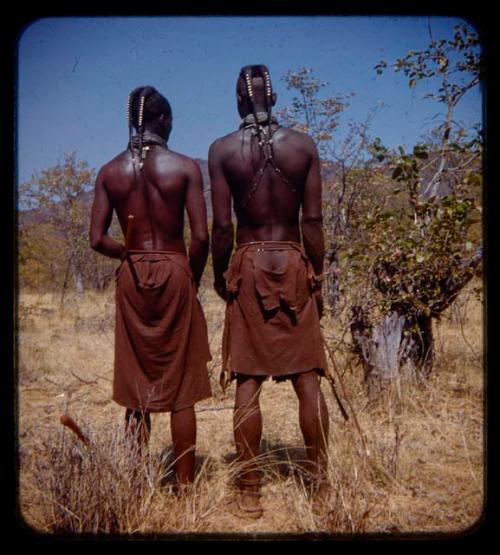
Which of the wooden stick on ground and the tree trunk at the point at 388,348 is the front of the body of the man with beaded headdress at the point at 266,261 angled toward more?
the tree trunk

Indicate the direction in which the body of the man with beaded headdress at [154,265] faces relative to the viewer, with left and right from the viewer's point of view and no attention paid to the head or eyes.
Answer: facing away from the viewer

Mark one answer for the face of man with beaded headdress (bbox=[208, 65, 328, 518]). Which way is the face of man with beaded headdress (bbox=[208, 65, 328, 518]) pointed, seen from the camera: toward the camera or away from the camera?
away from the camera

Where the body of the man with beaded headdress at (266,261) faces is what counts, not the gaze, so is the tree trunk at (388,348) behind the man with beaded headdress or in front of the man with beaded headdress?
in front

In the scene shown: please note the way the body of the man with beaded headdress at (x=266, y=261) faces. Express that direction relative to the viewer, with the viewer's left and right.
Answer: facing away from the viewer

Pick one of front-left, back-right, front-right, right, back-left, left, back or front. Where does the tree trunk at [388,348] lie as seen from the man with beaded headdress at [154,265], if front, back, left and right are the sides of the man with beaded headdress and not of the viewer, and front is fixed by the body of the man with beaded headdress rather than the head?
front-right

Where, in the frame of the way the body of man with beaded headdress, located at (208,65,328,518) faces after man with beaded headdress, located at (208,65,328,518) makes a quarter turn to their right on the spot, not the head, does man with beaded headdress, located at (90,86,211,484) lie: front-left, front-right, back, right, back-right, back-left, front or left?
back
